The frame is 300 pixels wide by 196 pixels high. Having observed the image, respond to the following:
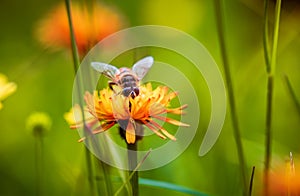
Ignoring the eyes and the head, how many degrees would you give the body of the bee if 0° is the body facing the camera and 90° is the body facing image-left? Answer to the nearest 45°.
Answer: approximately 0°
